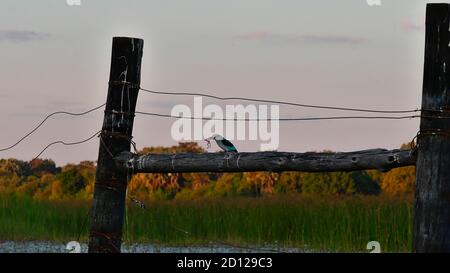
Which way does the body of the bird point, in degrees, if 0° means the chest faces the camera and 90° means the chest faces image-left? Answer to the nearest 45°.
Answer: approximately 90°
